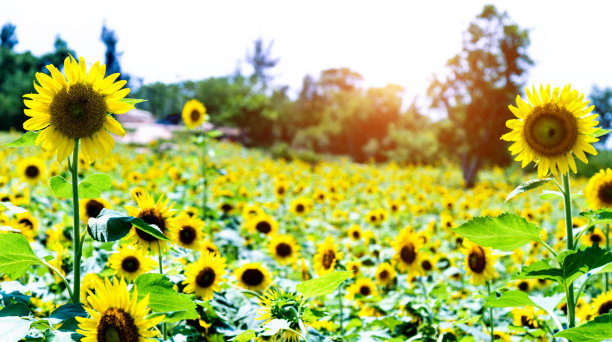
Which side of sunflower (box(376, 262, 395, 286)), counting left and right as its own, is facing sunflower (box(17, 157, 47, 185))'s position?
right

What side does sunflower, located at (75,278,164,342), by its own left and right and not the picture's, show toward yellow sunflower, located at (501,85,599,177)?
left

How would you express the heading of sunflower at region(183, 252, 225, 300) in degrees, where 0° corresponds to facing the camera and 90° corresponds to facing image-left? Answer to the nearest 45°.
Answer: approximately 0°

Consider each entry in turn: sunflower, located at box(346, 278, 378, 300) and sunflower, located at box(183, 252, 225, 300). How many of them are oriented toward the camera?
2

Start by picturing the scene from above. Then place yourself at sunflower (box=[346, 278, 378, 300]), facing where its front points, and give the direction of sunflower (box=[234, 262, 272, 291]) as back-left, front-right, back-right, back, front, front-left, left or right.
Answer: front-right
